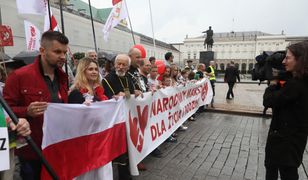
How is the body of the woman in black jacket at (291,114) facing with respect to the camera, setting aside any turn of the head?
to the viewer's left

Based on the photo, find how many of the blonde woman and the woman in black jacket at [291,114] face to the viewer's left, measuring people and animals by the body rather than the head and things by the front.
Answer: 1

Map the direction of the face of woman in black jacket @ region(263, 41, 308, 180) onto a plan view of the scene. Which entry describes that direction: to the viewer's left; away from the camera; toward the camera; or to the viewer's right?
to the viewer's left

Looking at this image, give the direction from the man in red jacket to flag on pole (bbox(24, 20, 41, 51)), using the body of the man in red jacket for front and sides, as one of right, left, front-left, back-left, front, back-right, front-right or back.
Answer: back-left

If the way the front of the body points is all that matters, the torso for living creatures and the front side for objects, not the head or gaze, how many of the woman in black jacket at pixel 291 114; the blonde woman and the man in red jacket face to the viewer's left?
1

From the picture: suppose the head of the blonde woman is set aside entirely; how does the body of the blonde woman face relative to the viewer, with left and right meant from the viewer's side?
facing the viewer and to the right of the viewer

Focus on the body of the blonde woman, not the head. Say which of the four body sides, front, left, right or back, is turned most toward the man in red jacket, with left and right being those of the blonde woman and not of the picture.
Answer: right

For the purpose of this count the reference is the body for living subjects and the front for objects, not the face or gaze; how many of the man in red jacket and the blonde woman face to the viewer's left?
0

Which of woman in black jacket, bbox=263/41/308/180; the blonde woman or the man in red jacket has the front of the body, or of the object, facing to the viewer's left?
the woman in black jacket

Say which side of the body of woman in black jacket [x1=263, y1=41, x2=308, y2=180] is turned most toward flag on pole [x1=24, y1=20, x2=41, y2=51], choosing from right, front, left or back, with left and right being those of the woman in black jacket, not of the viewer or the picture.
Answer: front

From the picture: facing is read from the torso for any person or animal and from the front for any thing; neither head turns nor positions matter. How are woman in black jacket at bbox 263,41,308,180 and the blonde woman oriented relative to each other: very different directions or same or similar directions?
very different directions

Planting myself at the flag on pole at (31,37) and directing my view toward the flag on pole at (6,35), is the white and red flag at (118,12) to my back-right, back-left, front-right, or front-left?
back-right

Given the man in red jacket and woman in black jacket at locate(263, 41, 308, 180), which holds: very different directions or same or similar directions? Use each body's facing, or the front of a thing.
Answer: very different directions

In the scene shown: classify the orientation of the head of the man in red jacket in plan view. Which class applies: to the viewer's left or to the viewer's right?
to the viewer's right
